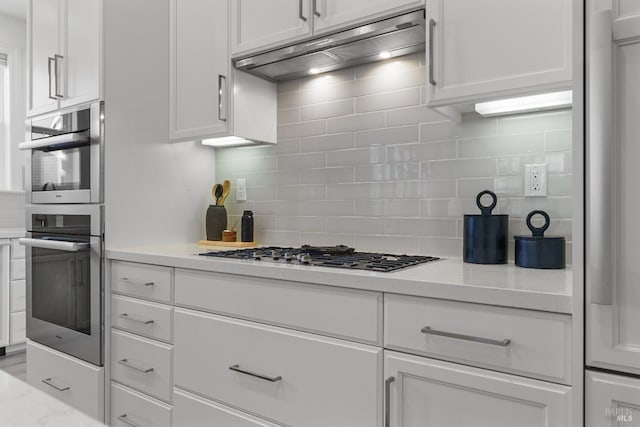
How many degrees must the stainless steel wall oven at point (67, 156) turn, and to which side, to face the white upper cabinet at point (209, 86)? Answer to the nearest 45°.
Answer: approximately 90° to its left

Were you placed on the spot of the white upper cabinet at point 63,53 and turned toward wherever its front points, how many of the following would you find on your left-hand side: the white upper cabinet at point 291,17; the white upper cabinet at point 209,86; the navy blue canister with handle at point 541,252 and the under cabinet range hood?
4

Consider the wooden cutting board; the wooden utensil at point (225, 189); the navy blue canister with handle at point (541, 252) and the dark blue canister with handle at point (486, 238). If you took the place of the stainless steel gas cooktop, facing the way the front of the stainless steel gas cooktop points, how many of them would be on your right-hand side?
2

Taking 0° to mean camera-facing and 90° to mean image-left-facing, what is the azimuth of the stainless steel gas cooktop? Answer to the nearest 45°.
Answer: approximately 45°

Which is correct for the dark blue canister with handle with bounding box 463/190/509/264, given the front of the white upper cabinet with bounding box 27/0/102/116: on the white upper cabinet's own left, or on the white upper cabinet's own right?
on the white upper cabinet's own left

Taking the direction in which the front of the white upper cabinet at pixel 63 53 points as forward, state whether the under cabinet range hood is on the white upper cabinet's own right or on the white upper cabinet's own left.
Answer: on the white upper cabinet's own left

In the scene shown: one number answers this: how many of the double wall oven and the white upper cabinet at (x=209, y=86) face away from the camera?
0

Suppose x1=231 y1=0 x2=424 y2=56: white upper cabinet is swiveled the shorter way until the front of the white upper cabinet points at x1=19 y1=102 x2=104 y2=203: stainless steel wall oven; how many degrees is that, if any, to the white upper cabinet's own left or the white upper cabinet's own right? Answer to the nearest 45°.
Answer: approximately 45° to the white upper cabinet's own right

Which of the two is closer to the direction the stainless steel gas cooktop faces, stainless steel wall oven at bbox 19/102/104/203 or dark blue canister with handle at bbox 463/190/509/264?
the stainless steel wall oven

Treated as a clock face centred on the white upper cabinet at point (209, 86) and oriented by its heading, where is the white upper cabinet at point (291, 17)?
the white upper cabinet at point (291, 17) is roughly at 9 o'clock from the white upper cabinet at point (209, 86).
